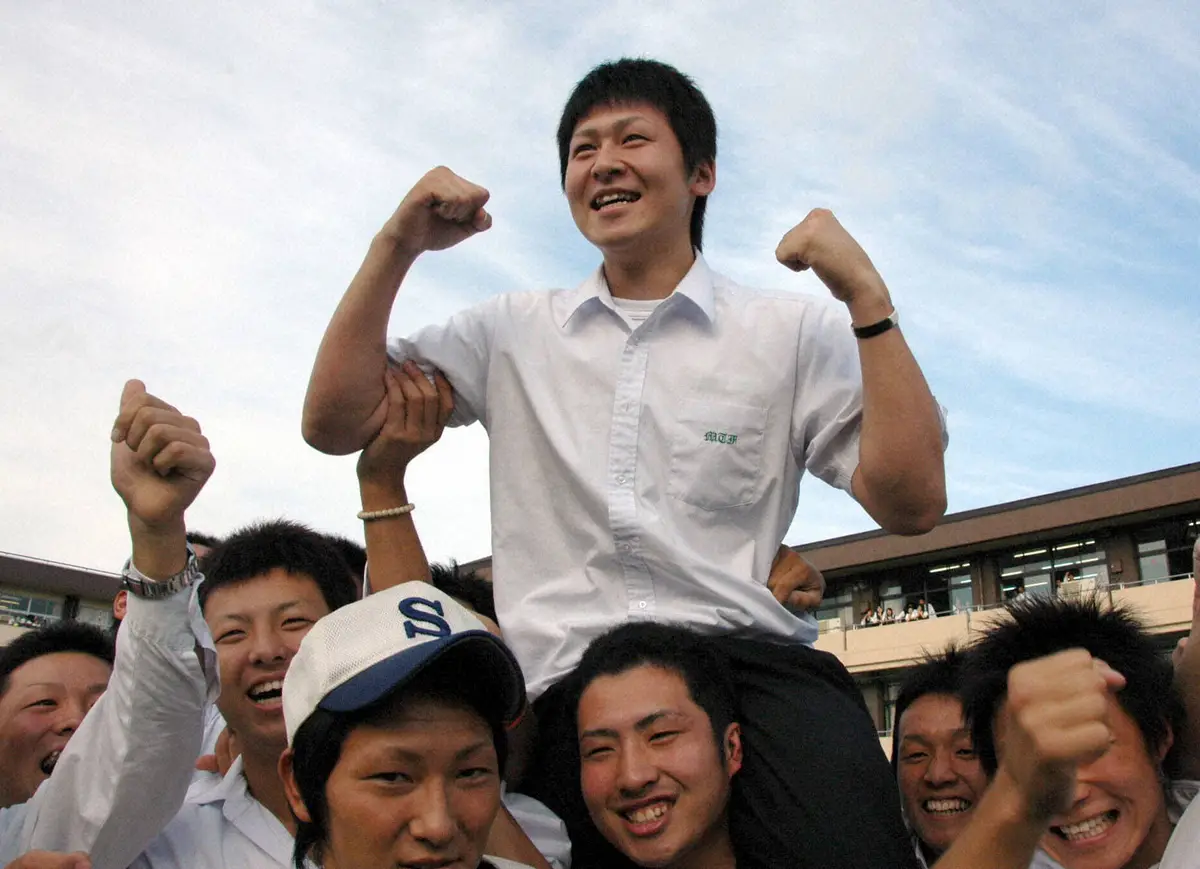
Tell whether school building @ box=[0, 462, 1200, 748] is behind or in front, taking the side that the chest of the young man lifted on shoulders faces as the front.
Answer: behind

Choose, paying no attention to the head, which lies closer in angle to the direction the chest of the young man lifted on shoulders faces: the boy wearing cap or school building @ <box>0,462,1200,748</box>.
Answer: the boy wearing cap

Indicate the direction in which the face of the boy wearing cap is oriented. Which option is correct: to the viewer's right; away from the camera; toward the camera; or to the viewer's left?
toward the camera

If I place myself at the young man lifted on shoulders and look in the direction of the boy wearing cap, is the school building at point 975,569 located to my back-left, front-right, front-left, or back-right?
back-right

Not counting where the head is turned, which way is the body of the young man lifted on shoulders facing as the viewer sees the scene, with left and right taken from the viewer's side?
facing the viewer

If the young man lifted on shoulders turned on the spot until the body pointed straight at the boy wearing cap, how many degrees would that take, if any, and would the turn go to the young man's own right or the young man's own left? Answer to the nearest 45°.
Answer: approximately 45° to the young man's own right
